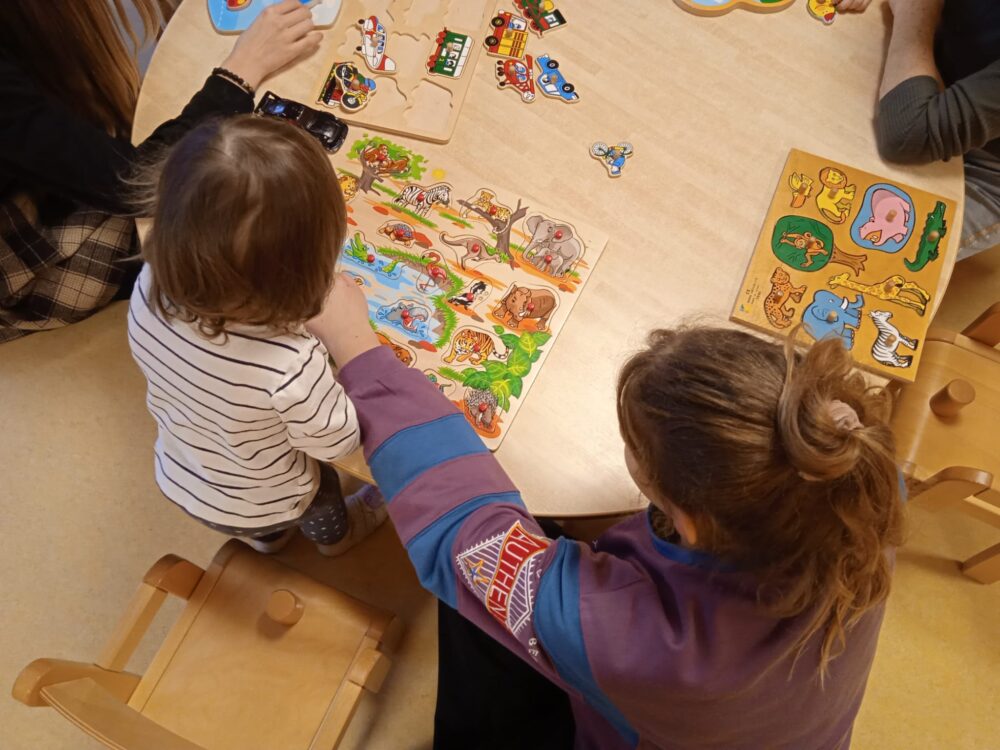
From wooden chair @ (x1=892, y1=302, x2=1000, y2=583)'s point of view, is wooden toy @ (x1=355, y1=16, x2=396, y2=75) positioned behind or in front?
in front

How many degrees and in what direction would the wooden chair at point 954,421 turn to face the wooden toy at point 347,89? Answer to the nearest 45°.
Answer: approximately 45° to its left

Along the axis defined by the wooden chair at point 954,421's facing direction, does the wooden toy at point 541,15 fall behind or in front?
in front

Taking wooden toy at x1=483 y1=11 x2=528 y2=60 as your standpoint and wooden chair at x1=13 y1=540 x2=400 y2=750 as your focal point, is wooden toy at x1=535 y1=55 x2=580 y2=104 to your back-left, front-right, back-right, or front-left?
front-left

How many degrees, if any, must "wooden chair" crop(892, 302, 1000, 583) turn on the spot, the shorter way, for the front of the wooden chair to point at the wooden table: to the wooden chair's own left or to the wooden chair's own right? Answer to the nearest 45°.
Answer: approximately 45° to the wooden chair's own left

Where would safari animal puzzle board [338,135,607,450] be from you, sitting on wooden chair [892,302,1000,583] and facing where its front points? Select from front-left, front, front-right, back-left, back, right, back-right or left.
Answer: front-left

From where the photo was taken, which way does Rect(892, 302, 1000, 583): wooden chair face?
to the viewer's left
